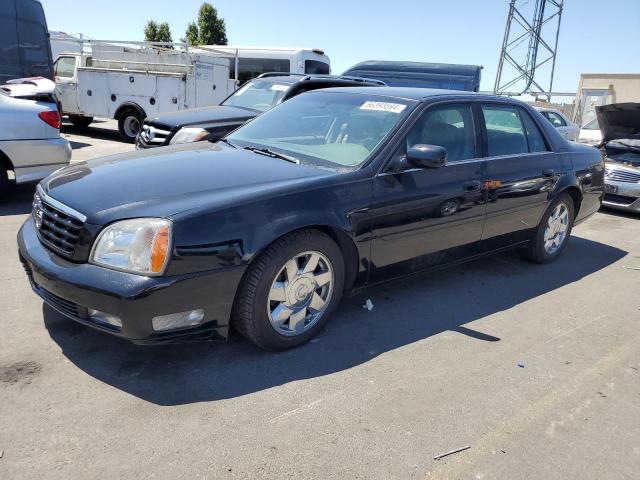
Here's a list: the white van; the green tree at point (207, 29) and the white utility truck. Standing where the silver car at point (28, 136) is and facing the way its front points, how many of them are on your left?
0

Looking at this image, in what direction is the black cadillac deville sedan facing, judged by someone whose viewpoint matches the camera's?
facing the viewer and to the left of the viewer

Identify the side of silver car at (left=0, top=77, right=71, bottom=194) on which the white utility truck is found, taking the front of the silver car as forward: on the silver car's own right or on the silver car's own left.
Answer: on the silver car's own right

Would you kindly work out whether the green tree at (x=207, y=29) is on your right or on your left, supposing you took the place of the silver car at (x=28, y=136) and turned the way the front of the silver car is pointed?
on your right

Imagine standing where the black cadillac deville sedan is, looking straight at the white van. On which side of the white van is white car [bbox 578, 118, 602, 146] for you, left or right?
right

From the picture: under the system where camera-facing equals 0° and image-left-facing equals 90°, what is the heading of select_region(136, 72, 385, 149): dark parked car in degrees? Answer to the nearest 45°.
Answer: approximately 45°

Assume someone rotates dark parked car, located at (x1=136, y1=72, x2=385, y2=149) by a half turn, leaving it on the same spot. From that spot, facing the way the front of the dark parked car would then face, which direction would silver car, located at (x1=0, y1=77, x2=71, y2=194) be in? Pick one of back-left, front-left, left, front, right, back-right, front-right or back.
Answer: back

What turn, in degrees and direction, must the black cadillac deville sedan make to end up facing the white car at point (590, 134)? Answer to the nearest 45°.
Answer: approximately 180°

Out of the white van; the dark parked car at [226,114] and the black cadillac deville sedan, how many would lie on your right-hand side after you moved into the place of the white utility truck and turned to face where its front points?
1

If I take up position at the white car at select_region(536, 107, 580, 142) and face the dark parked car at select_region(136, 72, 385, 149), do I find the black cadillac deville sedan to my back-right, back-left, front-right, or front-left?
front-left

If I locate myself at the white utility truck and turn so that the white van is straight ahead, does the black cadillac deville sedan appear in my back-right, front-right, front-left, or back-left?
back-right

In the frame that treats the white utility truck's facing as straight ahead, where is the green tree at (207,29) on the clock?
The green tree is roughly at 2 o'clock from the white utility truck.

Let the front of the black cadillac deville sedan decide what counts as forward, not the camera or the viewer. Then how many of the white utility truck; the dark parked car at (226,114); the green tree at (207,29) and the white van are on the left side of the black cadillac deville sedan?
0

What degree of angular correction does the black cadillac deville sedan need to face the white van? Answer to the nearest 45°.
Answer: approximately 135° to its right

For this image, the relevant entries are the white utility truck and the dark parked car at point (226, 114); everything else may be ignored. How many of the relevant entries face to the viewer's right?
0

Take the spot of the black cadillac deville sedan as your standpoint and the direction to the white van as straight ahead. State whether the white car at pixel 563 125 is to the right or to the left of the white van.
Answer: right

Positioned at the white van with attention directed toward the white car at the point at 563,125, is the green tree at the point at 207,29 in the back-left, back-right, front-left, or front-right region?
back-left

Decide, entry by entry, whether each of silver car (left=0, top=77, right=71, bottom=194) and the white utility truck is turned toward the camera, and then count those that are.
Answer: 0

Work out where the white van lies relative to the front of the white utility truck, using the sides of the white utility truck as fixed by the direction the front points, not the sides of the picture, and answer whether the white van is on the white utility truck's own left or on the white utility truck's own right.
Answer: on the white utility truck's own right

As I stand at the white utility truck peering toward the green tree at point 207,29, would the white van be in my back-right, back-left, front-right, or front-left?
front-right
